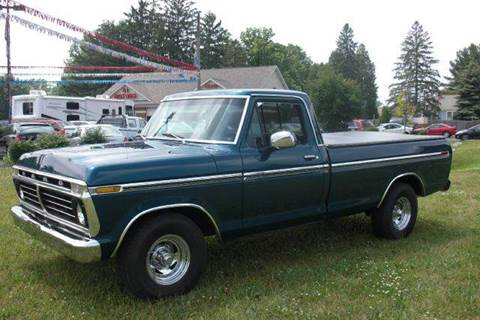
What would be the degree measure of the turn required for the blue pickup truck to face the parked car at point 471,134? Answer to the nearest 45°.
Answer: approximately 180°

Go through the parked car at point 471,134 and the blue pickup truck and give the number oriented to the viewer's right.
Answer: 0

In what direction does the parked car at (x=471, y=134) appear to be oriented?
to the viewer's left

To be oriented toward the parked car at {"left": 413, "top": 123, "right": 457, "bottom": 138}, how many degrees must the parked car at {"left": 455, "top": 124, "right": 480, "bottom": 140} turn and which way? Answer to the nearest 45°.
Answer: approximately 45° to its right

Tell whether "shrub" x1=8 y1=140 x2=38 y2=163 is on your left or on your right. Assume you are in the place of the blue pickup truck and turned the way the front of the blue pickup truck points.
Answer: on your right

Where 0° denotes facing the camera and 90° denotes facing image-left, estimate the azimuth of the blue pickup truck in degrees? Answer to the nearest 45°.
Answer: approximately 45°

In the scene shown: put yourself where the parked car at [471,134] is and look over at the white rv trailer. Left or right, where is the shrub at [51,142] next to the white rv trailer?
left
